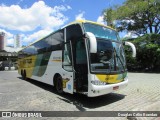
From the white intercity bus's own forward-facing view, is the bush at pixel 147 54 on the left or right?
on its left

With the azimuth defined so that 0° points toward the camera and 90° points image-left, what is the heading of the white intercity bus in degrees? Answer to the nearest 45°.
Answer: approximately 315°

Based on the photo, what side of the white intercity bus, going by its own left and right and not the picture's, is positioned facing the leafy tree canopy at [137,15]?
left
